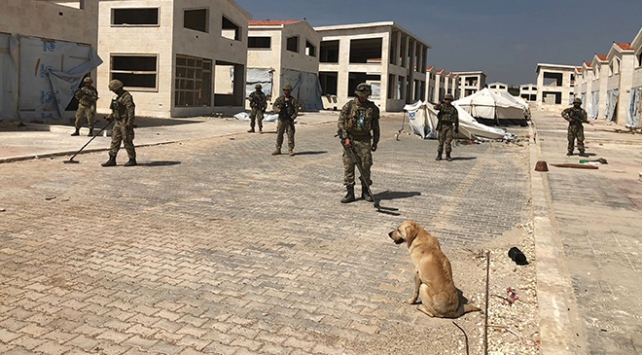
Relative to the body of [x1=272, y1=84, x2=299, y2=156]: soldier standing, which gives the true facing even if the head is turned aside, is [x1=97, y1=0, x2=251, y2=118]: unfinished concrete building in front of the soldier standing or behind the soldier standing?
behind

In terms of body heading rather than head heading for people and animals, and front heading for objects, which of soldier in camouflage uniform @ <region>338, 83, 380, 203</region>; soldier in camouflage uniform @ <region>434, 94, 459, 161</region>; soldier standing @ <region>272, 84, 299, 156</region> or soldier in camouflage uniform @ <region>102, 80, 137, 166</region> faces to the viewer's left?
soldier in camouflage uniform @ <region>102, 80, 137, 166</region>

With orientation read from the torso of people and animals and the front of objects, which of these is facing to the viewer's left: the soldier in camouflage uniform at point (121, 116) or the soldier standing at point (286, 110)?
the soldier in camouflage uniform

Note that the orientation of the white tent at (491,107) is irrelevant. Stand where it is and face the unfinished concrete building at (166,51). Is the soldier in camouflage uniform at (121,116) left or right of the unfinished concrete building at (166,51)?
left

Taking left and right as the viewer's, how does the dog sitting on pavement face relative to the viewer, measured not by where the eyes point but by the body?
facing away from the viewer and to the left of the viewer

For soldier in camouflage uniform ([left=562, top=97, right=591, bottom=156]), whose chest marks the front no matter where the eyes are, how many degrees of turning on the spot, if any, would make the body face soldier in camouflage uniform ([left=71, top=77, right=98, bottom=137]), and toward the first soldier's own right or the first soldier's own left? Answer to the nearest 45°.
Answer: approximately 90° to the first soldier's own right

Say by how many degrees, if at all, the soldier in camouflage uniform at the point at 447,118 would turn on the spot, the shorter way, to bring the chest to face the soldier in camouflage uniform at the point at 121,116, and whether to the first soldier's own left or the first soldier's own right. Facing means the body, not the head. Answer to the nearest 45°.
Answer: approximately 45° to the first soldier's own right

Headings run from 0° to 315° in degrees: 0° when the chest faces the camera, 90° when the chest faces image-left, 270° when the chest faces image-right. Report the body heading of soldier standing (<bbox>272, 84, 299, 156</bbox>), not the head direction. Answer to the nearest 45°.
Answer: approximately 0°

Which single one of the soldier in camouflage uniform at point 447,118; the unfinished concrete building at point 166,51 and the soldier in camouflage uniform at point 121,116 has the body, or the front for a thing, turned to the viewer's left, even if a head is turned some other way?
the soldier in camouflage uniform at point 121,116

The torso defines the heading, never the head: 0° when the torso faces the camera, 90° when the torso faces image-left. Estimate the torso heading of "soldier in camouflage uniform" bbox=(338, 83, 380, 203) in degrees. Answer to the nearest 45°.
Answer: approximately 0°

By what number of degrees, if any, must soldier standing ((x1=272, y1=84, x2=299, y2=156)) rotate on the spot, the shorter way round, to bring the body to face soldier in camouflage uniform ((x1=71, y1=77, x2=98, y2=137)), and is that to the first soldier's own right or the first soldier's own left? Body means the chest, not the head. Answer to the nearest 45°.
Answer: approximately 135° to the first soldier's own right
